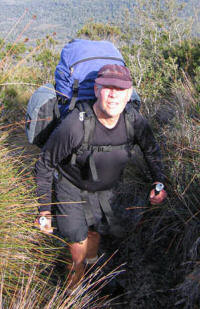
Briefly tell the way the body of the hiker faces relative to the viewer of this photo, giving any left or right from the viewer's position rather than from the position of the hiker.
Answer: facing the viewer and to the right of the viewer
